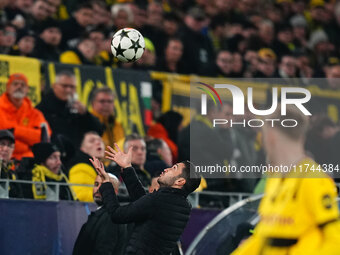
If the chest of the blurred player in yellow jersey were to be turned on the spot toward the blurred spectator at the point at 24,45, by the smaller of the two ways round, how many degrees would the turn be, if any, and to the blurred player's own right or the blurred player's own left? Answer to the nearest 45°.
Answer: approximately 90° to the blurred player's own right

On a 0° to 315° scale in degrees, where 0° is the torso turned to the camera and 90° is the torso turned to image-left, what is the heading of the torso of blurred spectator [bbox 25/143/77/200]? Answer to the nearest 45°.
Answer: approximately 315°

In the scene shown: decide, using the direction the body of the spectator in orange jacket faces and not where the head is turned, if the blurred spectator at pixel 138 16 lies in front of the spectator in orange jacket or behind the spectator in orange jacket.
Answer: behind

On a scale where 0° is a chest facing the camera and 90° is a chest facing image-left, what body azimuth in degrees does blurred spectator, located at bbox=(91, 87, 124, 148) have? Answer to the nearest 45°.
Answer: approximately 0°

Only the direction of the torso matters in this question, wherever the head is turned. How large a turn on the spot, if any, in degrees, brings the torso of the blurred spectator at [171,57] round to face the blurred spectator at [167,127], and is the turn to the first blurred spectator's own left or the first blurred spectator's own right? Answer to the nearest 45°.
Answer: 0° — they already face them

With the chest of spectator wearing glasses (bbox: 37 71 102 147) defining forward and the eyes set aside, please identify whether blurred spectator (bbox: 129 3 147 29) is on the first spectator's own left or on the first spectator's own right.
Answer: on the first spectator's own left

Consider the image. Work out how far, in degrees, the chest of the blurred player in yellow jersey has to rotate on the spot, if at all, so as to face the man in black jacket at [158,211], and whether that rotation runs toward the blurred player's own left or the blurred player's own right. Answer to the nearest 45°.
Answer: approximately 90° to the blurred player's own right

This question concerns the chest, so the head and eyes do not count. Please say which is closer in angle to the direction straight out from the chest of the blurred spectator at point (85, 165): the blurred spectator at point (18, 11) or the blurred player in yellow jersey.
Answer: the blurred player in yellow jersey

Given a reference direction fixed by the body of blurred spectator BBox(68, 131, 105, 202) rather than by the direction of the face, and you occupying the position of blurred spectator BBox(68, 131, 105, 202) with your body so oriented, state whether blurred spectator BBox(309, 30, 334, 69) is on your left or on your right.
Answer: on your left
